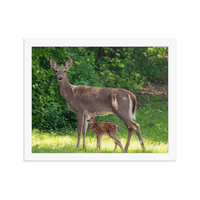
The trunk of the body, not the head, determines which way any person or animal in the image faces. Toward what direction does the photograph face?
toward the camera
